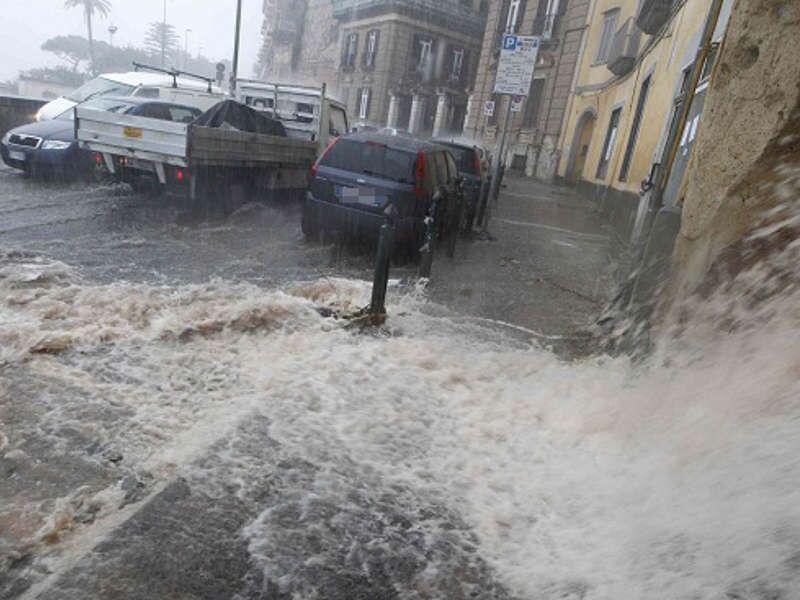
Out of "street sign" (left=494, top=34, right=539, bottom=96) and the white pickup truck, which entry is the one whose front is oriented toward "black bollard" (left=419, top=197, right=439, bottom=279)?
the street sign

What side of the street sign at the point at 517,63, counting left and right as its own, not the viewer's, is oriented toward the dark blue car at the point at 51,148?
right

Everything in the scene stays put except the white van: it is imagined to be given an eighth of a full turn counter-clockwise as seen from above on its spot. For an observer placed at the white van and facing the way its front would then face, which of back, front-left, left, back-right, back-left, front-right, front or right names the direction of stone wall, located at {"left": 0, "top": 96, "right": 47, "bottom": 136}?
back-right

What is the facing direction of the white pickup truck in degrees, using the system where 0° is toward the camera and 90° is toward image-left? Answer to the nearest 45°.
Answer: approximately 225°

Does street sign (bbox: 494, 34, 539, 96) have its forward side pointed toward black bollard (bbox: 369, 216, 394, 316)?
yes

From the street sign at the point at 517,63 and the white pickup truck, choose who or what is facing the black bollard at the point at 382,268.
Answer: the street sign

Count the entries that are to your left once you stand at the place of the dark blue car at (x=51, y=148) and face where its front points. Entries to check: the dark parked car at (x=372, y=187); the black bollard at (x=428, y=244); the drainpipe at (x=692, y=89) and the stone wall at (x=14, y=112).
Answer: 3

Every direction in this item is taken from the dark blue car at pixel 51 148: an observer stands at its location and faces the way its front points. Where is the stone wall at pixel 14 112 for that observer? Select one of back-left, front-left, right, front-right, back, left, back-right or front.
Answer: back-right

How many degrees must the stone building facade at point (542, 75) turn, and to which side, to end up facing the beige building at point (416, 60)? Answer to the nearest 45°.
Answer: approximately 90° to its right

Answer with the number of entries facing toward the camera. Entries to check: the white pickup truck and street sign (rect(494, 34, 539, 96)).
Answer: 1

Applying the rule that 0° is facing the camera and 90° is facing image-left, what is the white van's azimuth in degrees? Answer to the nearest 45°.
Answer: approximately 45°

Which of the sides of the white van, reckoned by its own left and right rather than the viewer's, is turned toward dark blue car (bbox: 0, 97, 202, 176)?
left

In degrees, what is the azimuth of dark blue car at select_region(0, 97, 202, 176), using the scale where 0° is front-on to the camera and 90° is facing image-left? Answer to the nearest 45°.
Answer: approximately 45°

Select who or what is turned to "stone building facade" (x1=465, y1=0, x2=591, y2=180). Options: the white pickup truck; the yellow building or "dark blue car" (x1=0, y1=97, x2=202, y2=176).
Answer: the white pickup truck

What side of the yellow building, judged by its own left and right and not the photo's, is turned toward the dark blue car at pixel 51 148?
front

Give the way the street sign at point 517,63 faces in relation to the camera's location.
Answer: facing the viewer

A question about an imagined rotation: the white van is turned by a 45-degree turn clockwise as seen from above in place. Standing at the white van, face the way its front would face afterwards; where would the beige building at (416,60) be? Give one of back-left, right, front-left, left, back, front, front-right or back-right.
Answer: back-right
